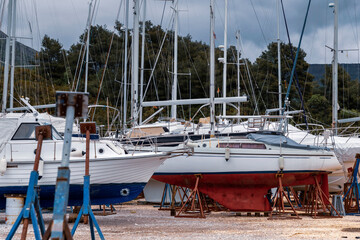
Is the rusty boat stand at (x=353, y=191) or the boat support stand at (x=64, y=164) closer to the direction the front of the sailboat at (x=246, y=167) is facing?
the boat support stand

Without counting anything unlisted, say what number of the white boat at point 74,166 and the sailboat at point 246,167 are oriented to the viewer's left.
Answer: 1

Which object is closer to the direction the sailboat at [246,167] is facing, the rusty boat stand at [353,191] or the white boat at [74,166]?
the white boat

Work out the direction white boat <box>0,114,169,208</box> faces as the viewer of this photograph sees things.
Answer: facing to the right of the viewer

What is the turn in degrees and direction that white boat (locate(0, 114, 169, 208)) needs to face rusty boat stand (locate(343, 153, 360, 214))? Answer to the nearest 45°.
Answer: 0° — it already faces it

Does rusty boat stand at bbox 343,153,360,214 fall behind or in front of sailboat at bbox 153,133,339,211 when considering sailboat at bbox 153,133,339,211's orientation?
behind

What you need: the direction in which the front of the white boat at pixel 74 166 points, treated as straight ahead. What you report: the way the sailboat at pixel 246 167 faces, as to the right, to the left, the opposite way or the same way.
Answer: the opposite way

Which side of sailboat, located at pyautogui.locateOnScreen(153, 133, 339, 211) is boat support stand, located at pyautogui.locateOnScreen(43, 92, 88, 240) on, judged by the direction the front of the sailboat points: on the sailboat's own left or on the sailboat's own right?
on the sailboat's own left

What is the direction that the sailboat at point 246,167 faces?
to the viewer's left
